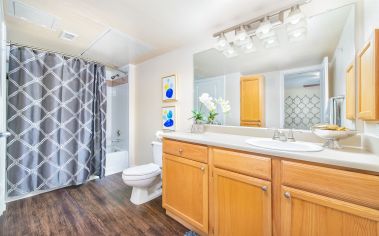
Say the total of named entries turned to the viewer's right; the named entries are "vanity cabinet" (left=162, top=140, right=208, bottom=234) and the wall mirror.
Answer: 0

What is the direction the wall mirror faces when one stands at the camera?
facing the viewer and to the left of the viewer

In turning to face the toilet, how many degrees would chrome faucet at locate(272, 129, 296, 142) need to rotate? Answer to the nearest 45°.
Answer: approximately 45° to its right

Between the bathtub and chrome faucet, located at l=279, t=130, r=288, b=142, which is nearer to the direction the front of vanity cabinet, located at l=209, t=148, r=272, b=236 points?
the bathtub

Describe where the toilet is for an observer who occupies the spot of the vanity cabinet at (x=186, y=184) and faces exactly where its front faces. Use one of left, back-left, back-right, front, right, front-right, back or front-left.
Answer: right

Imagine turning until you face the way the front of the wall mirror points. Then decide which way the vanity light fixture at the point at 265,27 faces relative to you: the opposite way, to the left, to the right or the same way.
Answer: the same way

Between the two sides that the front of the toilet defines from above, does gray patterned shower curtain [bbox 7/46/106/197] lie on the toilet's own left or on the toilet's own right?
on the toilet's own right

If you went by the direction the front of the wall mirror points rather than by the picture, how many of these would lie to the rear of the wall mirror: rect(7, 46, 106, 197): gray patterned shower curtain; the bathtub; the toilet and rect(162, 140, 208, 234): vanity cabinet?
0

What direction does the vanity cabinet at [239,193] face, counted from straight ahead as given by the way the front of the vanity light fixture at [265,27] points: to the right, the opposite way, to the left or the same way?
the same way

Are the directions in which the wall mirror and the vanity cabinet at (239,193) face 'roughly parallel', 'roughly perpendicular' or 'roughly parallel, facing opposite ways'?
roughly parallel

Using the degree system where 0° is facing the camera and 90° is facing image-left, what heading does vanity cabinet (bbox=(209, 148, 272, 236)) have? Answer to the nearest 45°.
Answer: approximately 45°

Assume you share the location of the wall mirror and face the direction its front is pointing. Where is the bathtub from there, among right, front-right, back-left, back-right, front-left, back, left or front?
front-right

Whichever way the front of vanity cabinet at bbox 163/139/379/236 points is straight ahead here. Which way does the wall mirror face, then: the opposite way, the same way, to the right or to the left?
the same way

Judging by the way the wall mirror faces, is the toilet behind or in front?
in front

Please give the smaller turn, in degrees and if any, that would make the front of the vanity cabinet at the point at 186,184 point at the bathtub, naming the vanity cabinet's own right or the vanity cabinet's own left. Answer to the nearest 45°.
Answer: approximately 90° to the vanity cabinet's own right

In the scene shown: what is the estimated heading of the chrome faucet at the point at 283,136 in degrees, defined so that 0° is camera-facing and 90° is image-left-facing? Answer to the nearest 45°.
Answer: approximately 45°
